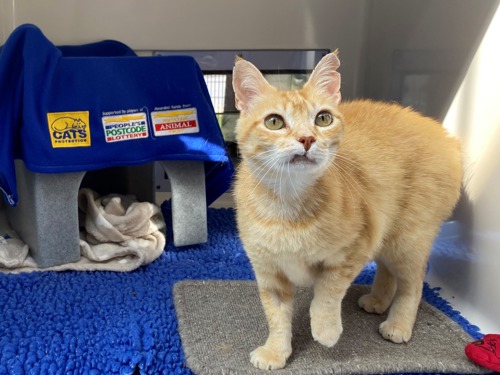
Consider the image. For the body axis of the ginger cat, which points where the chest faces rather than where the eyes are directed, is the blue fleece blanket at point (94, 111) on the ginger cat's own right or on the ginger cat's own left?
on the ginger cat's own right

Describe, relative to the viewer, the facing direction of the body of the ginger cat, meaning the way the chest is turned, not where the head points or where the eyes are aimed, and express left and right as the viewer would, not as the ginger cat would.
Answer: facing the viewer and to the left of the viewer

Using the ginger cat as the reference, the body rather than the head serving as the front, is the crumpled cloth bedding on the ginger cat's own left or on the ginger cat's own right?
on the ginger cat's own right
